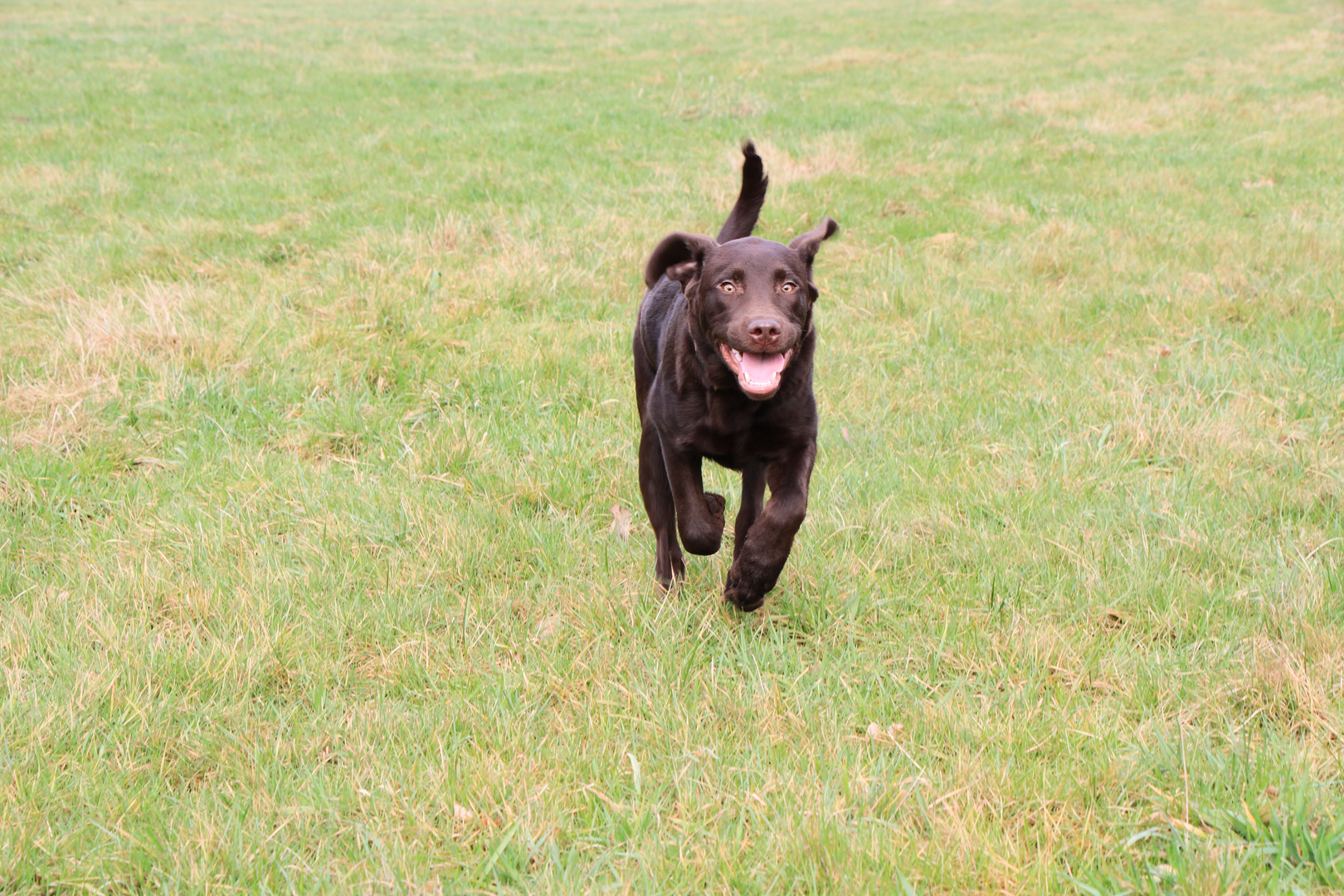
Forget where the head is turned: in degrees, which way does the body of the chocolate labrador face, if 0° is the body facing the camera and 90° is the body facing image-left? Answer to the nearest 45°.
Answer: approximately 0°

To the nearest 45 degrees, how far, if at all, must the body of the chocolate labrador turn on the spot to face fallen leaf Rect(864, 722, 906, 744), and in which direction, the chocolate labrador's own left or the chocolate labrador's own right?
approximately 45° to the chocolate labrador's own left
